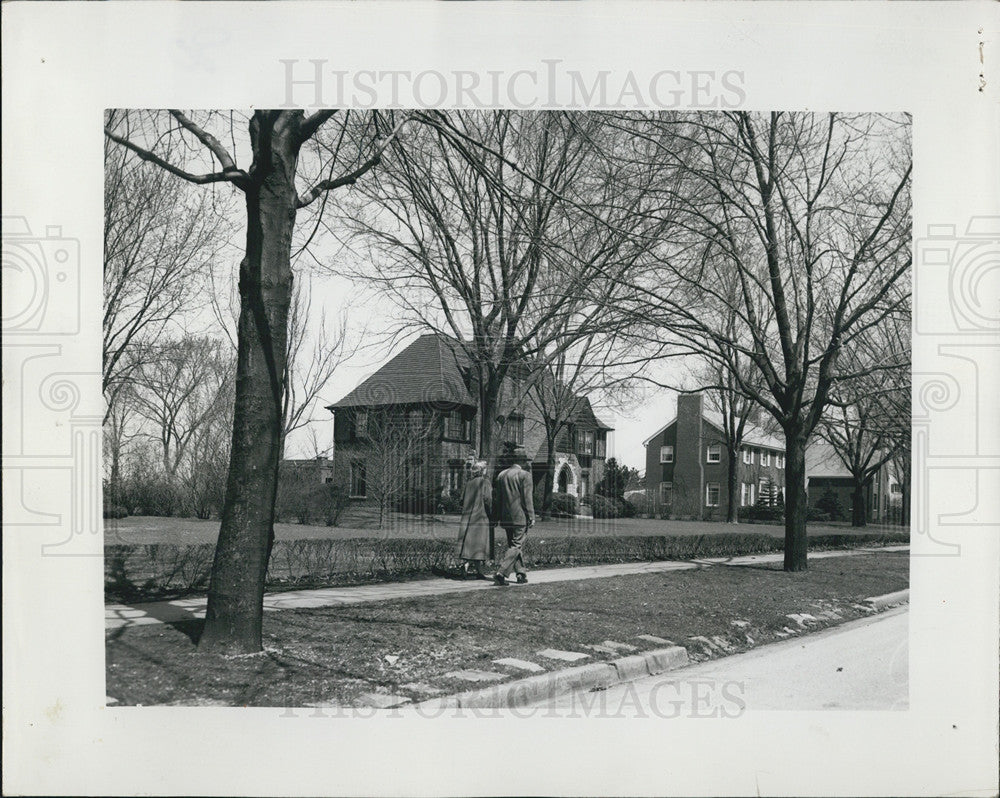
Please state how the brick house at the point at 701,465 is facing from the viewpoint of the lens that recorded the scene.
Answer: facing the viewer and to the right of the viewer
